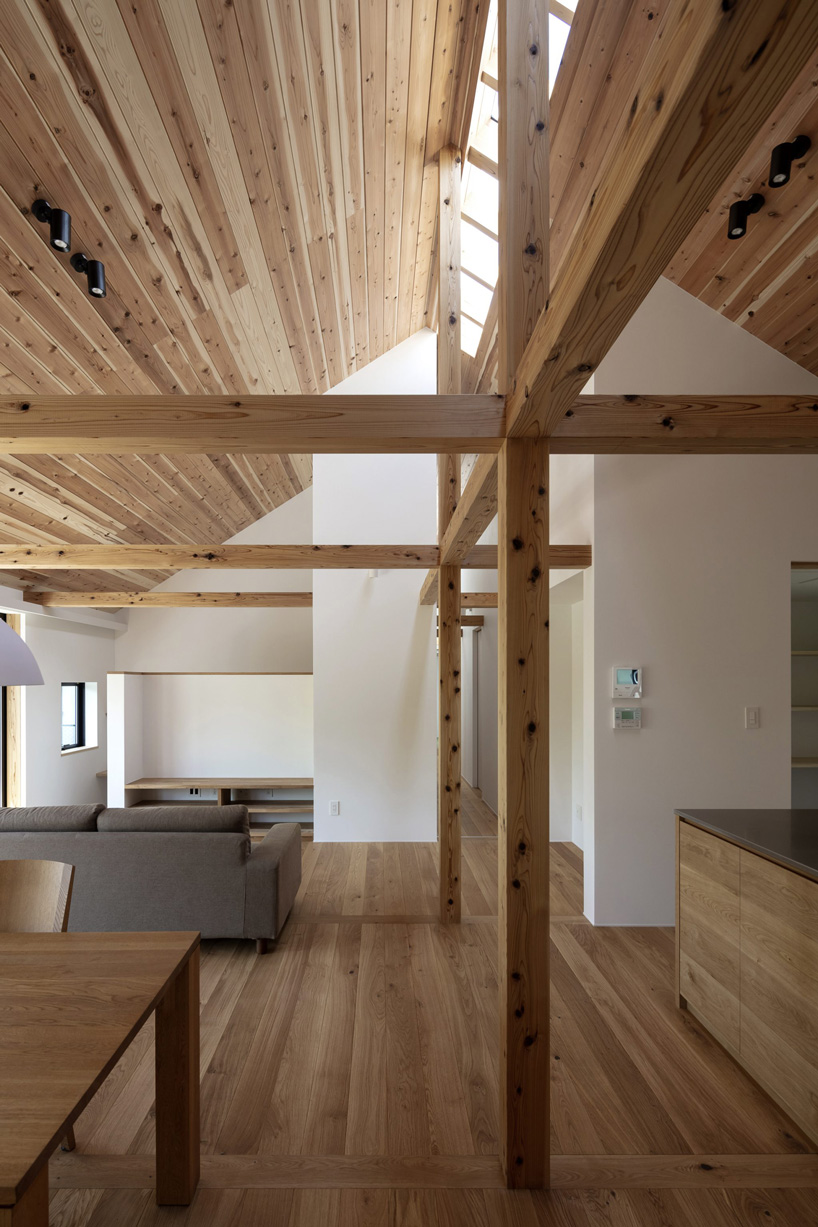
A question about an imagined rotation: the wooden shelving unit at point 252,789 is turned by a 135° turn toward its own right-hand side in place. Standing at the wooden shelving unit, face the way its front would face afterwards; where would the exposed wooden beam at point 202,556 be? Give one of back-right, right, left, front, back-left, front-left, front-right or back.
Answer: back-left

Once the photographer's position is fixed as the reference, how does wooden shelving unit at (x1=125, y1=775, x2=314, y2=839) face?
facing the viewer

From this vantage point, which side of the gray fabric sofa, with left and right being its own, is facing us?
back

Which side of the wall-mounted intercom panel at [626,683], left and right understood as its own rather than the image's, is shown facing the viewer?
front

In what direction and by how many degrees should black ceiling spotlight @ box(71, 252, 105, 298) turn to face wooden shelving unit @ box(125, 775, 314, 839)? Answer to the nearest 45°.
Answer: approximately 180°

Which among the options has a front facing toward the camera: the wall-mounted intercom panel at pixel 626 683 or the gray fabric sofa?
the wall-mounted intercom panel

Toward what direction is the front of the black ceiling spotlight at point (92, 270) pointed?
toward the camera

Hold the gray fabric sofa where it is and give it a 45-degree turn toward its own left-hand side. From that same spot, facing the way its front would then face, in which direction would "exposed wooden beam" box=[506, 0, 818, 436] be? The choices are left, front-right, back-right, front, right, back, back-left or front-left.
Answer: back-left

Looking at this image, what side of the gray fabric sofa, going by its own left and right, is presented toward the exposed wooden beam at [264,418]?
back
